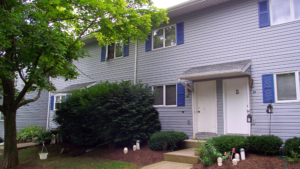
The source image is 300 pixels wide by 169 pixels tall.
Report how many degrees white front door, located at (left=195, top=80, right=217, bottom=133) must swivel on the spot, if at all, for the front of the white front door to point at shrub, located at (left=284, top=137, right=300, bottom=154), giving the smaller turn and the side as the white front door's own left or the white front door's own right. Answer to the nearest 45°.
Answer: approximately 90° to the white front door's own left

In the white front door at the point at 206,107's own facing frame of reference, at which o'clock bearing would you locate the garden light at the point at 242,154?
The garden light is roughly at 10 o'clock from the white front door.

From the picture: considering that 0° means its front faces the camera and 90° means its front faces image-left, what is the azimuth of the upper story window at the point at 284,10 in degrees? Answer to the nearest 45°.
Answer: approximately 45°
